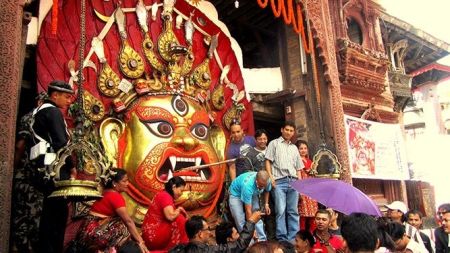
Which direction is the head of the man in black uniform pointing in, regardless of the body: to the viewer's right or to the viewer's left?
to the viewer's right

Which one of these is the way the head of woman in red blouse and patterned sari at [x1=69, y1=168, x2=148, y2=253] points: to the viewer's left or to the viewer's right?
to the viewer's right

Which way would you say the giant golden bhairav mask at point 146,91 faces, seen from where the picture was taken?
facing the viewer and to the right of the viewer

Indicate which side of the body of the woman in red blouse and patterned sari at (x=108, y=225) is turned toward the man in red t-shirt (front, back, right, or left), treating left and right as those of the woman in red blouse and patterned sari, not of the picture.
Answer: front

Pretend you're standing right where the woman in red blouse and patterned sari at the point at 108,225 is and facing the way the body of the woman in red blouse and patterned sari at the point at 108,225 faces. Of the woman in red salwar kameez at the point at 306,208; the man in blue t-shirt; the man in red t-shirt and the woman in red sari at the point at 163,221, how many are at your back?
0

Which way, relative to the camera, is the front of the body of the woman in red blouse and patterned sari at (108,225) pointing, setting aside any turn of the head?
to the viewer's right

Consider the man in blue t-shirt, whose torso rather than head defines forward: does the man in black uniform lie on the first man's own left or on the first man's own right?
on the first man's own right

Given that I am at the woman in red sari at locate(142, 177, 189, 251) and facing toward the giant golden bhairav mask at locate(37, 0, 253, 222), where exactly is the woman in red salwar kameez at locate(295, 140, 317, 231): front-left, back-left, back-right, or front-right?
front-right
